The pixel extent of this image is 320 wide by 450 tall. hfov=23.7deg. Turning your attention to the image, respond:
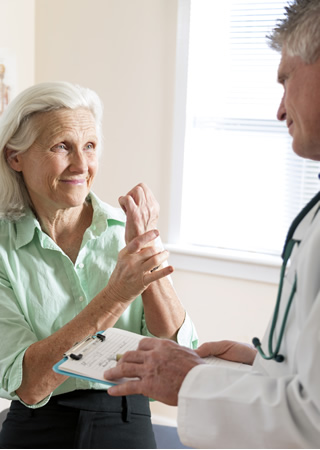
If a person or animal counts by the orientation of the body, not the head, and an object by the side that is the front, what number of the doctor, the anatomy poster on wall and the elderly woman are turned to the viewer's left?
1

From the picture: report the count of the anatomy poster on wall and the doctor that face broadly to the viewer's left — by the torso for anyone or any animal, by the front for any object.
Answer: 1

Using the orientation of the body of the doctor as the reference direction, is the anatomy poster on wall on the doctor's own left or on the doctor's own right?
on the doctor's own right

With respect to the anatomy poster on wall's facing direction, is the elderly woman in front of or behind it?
in front

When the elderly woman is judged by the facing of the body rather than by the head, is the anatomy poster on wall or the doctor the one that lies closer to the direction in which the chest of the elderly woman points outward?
the doctor

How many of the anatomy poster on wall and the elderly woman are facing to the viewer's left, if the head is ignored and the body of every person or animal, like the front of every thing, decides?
0

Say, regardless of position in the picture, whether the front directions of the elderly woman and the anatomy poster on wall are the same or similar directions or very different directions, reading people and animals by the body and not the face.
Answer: same or similar directions

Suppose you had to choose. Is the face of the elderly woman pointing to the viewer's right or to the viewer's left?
to the viewer's right

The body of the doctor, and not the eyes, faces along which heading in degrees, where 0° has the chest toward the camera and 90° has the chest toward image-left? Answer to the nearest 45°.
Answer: approximately 90°

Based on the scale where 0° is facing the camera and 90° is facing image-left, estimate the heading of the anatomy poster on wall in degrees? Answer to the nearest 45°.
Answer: approximately 315°

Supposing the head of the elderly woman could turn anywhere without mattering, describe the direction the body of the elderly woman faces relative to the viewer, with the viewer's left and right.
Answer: facing the viewer and to the right of the viewer

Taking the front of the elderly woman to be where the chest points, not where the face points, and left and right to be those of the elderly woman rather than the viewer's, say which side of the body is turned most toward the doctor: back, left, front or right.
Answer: front

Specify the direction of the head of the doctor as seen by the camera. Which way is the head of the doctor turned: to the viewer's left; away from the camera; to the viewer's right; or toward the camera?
to the viewer's left

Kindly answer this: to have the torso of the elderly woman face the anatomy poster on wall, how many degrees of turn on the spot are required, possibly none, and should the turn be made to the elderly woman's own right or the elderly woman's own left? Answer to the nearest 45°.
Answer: approximately 135° to the elderly woman's own left
